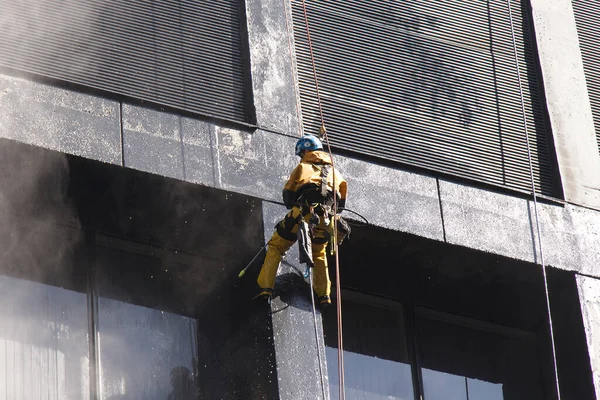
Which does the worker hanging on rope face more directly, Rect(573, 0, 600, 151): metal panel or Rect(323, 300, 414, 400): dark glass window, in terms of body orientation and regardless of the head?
the dark glass window

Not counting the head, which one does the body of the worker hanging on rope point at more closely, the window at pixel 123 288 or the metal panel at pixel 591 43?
the window

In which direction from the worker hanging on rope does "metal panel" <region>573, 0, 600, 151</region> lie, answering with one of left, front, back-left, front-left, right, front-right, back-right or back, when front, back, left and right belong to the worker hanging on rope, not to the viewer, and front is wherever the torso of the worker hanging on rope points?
right

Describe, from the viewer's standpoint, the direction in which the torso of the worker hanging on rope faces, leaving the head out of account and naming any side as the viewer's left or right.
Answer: facing away from the viewer and to the left of the viewer

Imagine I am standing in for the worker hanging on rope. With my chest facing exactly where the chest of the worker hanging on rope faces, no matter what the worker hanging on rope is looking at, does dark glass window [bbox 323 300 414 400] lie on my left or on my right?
on my right

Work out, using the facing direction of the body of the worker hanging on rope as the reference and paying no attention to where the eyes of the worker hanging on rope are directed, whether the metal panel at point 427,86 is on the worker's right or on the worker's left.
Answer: on the worker's right

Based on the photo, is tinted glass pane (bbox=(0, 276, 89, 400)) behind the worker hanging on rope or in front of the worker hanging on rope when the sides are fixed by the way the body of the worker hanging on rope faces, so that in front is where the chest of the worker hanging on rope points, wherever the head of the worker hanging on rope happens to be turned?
in front
